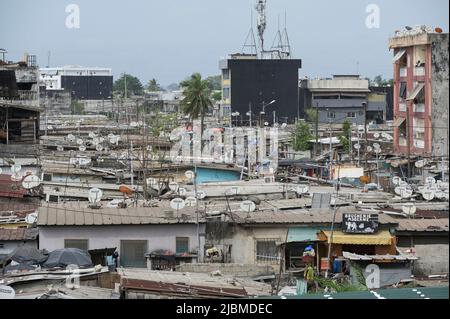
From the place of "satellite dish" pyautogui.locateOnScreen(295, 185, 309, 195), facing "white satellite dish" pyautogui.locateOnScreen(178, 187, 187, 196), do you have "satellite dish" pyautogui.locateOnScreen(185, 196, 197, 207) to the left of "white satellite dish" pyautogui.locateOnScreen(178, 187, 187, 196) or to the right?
left

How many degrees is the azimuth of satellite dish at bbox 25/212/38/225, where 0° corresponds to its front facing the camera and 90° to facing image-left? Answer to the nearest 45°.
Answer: approximately 45°

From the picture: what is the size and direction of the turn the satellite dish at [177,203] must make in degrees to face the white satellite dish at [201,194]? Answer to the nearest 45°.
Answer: approximately 180°

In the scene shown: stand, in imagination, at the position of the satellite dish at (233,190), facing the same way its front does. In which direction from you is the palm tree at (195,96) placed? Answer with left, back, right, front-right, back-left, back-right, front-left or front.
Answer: back-right
